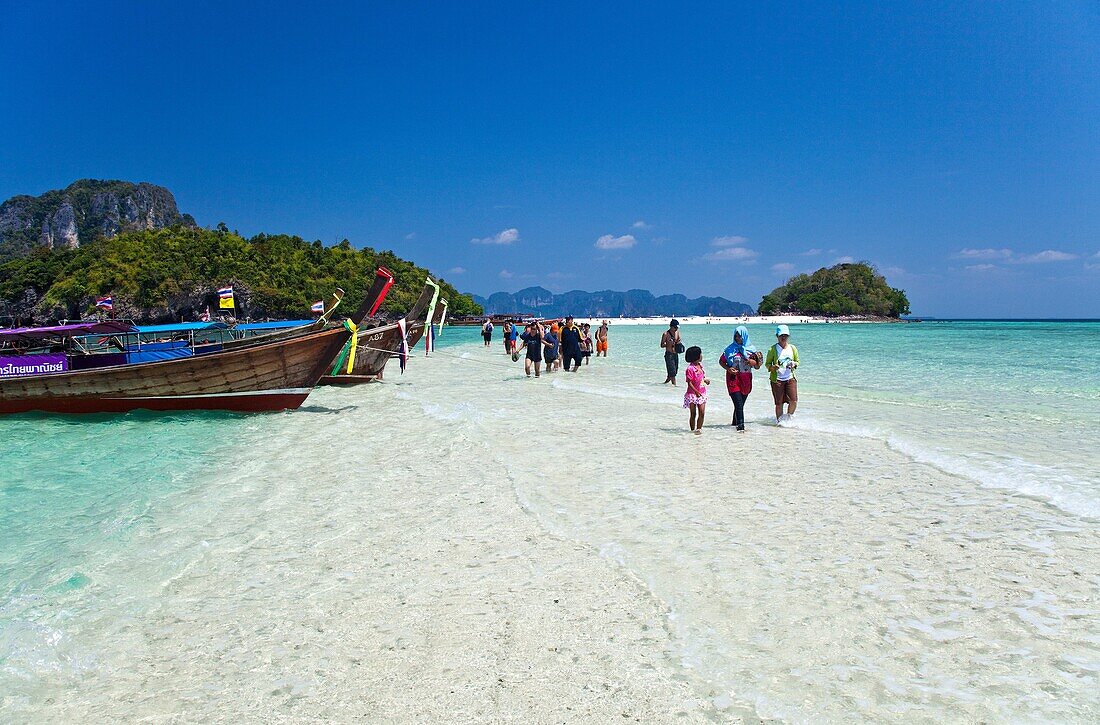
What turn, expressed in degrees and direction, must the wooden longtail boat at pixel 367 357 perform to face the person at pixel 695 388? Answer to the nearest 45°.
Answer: approximately 45° to its right

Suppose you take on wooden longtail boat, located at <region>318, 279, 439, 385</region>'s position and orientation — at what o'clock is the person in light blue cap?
The person in light blue cap is roughly at 2 o'clock from the wooden longtail boat.

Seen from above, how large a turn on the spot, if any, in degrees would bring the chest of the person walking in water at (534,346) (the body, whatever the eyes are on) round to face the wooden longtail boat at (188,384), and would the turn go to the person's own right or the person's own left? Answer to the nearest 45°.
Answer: approximately 45° to the person's own right

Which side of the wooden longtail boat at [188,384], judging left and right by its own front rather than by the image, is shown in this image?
right

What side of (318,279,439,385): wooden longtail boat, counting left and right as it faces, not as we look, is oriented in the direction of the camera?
right

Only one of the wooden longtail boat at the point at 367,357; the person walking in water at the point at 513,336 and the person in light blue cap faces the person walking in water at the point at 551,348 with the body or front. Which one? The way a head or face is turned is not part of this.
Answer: the wooden longtail boat

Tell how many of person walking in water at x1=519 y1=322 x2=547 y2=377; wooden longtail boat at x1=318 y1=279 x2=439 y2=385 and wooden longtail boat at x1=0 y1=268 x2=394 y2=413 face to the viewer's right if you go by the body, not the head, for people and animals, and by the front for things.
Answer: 2
